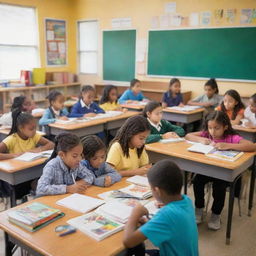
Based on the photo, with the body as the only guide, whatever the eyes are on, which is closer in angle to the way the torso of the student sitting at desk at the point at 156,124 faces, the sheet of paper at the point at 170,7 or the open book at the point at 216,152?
the open book

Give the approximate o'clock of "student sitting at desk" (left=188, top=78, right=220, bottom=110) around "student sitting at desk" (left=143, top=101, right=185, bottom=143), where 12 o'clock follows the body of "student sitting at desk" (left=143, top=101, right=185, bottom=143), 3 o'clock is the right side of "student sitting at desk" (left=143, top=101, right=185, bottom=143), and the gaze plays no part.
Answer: "student sitting at desk" (left=188, top=78, right=220, bottom=110) is roughly at 8 o'clock from "student sitting at desk" (left=143, top=101, right=185, bottom=143).

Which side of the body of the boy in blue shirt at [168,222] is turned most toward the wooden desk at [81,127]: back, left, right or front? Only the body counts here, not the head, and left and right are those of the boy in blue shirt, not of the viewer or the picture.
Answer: front

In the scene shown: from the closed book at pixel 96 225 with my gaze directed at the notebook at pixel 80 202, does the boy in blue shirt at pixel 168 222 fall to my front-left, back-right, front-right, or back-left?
back-right

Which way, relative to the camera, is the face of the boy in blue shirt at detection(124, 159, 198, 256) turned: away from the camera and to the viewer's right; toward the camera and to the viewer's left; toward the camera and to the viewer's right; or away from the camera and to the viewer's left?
away from the camera and to the viewer's left

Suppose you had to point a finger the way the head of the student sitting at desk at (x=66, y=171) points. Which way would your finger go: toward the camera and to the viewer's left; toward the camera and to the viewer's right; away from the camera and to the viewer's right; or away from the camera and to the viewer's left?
toward the camera and to the viewer's right

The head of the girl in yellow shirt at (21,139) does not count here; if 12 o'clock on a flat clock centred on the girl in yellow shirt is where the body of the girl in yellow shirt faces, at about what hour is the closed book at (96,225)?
The closed book is roughly at 1 o'clock from the girl in yellow shirt.

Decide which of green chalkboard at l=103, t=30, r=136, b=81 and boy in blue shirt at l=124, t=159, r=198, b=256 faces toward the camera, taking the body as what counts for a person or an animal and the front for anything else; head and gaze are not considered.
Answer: the green chalkboard

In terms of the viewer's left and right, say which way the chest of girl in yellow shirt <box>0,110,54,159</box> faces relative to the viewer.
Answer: facing the viewer and to the right of the viewer

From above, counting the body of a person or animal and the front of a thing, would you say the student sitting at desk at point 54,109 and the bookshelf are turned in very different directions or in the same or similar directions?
same or similar directions

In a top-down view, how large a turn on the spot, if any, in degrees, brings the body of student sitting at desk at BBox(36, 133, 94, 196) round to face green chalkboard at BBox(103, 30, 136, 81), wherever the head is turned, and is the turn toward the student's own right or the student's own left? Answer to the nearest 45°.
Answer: approximately 135° to the student's own left

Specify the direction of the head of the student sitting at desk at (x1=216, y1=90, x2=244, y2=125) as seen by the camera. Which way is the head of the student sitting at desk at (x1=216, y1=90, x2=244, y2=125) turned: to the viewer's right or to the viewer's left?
to the viewer's left

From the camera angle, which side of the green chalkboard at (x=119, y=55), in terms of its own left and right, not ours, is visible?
front

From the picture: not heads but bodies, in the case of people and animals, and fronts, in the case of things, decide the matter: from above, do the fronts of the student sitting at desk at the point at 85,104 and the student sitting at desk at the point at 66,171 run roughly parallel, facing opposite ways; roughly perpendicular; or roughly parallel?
roughly parallel

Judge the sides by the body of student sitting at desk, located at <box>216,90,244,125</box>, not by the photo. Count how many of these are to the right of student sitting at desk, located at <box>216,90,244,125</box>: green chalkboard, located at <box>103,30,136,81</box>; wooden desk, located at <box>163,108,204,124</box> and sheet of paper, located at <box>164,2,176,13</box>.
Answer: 3

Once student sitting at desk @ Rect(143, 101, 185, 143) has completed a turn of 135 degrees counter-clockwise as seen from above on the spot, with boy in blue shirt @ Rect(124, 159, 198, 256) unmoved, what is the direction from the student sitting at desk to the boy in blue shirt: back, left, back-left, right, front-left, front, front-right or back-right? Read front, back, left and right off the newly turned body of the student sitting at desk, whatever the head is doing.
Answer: back
